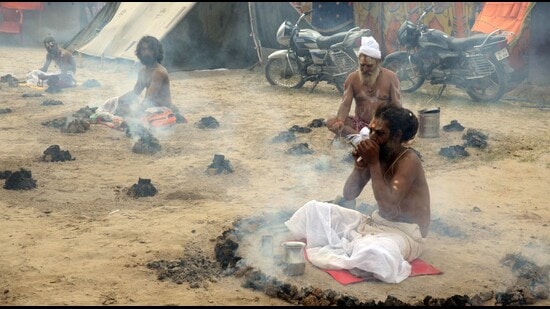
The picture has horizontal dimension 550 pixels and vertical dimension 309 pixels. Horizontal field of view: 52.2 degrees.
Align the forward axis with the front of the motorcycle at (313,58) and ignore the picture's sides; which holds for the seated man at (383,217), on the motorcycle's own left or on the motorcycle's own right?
on the motorcycle's own left

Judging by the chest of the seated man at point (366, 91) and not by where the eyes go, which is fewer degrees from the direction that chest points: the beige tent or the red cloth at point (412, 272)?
the red cloth

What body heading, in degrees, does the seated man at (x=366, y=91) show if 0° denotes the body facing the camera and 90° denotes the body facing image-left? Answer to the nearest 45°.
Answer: approximately 45°

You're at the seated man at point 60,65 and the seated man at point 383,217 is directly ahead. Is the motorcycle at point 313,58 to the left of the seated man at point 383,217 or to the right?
left

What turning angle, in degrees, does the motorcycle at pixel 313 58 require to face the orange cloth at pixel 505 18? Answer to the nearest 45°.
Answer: approximately 180°

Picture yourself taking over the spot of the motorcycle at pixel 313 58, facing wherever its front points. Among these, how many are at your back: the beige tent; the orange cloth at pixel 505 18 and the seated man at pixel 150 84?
1

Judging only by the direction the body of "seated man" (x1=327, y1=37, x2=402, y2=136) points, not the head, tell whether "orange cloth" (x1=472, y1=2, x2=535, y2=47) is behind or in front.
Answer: behind

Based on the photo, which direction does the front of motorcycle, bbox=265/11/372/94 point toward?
to the viewer's left

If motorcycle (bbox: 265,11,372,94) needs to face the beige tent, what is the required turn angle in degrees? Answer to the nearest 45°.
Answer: approximately 45° to its right

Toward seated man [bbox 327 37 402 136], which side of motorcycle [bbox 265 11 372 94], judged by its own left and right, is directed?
left

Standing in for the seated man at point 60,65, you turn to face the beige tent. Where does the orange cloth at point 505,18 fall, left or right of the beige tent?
right
